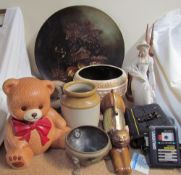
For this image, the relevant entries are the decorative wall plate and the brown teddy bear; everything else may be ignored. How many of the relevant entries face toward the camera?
2

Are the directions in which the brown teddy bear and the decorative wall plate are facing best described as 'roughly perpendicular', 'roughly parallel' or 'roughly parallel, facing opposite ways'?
roughly parallel

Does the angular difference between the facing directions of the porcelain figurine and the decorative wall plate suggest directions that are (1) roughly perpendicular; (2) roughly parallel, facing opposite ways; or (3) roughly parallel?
roughly parallel

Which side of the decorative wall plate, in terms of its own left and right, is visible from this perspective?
front

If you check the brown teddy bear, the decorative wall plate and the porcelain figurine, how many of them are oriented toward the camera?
3

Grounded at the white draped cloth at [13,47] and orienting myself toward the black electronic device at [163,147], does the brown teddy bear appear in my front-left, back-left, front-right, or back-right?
front-right

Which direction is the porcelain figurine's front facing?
toward the camera
